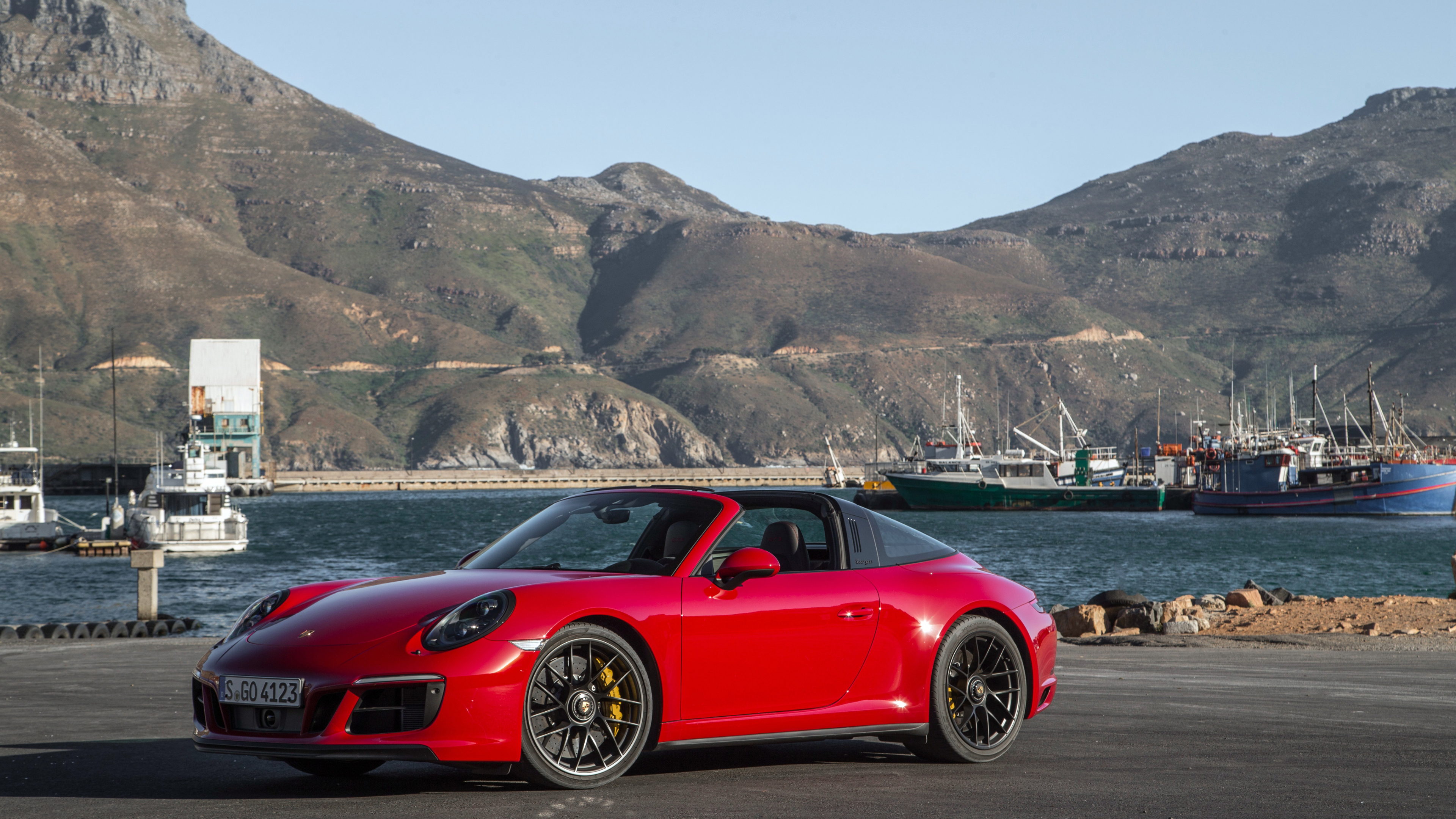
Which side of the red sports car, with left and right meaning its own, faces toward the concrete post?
right

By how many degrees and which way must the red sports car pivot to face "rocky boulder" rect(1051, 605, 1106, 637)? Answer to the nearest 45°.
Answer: approximately 180°

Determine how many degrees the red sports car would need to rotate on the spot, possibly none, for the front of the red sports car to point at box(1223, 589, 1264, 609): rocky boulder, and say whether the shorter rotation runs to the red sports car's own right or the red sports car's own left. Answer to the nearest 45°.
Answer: approximately 180°

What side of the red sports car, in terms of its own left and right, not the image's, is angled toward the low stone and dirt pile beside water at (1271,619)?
back

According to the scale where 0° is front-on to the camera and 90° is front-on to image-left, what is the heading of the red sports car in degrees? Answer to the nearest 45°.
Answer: approximately 45°

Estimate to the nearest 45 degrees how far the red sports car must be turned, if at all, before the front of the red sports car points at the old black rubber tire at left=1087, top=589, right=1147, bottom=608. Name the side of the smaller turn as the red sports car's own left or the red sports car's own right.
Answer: approximately 180°
